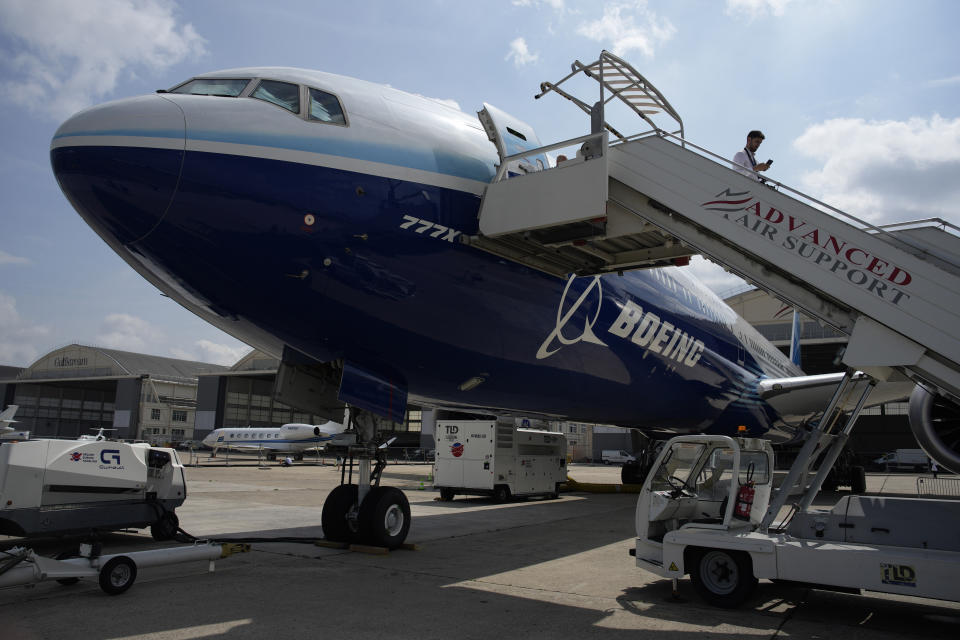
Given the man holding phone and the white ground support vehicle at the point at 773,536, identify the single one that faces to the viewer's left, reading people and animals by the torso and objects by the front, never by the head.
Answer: the white ground support vehicle

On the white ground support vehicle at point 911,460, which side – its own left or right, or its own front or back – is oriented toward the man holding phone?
left

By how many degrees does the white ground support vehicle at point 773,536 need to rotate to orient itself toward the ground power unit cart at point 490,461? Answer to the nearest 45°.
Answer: approximately 45° to its right

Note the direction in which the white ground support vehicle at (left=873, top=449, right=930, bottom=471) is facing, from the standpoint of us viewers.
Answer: facing to the left of the viewer

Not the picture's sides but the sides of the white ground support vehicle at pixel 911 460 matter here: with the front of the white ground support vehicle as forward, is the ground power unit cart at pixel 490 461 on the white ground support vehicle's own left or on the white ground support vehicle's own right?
on the white ground support vehicle's own left

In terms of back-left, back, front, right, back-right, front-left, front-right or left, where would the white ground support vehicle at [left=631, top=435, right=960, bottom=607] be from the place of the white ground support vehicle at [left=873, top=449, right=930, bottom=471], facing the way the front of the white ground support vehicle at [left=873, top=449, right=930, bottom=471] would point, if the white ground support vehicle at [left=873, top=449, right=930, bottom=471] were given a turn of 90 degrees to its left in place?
front

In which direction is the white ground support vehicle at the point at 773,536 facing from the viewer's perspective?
to the viewer's left

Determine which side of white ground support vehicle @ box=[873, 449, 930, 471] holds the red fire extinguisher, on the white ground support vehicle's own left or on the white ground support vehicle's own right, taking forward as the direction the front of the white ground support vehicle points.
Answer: on the white ground support vehicle's own left

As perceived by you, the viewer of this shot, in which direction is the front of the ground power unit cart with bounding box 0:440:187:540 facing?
facing to the right of the viewer
